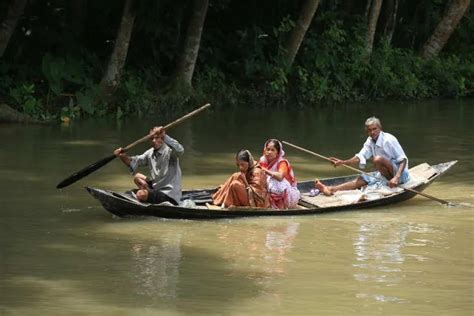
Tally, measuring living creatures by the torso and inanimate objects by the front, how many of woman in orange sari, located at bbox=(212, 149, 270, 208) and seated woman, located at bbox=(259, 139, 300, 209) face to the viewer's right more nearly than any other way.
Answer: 0

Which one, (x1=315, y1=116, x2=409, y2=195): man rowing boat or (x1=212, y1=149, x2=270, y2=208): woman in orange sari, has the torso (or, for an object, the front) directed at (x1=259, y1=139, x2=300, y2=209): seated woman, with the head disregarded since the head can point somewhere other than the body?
the man rowing boat

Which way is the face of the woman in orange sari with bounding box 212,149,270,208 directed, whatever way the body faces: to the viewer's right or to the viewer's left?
to the viewer's left

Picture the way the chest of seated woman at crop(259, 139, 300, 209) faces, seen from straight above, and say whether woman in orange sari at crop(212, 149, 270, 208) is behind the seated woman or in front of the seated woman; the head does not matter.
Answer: in front

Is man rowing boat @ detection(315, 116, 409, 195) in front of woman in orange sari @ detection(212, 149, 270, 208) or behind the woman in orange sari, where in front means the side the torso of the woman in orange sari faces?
behind

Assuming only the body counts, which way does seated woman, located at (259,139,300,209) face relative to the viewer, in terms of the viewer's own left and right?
facing the viewer and to the left of the viewer

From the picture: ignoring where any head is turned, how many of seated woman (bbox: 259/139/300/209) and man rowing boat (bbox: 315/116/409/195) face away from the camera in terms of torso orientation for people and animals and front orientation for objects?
0

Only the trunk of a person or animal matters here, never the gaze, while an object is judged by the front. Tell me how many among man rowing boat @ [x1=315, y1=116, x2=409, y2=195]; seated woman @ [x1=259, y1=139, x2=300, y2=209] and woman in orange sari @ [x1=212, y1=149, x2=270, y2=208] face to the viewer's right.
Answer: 0

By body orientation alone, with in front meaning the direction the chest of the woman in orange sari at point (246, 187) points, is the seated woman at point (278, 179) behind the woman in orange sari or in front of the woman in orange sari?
behind
